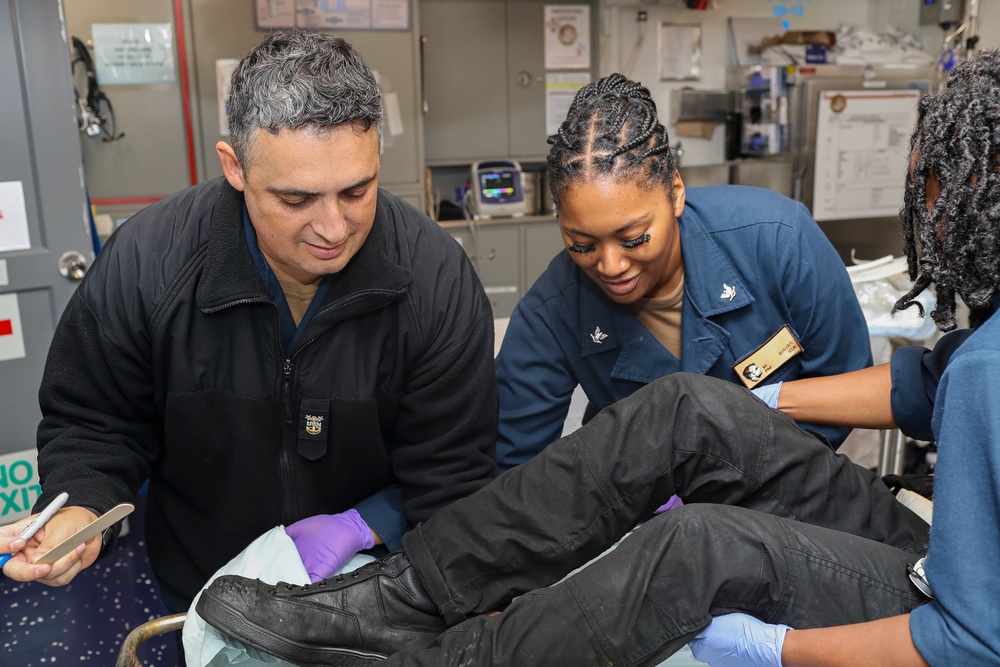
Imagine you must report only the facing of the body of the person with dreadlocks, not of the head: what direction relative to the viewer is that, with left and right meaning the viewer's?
facing to the left of the viewer

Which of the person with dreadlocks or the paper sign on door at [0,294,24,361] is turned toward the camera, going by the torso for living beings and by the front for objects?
the paper sign on door

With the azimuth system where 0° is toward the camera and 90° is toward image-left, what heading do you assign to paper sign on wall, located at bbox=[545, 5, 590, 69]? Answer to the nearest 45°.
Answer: approximately 0°

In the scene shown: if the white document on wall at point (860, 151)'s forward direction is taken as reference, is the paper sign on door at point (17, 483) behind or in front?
in front

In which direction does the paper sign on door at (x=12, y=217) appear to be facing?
toward the camera

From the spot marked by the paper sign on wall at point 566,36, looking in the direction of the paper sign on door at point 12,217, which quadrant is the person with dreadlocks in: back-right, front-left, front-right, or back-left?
front-left

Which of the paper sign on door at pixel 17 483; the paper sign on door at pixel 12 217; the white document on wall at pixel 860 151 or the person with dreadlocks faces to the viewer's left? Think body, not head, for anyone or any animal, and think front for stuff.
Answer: the person with dreadlocks

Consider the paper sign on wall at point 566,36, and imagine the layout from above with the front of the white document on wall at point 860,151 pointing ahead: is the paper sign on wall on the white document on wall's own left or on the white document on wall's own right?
on the white document on wall's own right

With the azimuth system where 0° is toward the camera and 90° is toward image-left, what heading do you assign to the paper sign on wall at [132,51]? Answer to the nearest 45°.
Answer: approximately 0°

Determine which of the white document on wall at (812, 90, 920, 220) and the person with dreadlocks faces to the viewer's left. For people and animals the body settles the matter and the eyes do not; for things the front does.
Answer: the person with dreadlocks

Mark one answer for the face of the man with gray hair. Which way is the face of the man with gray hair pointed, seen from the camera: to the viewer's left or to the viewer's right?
to the viewer's right

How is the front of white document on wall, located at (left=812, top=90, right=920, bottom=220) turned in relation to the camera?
facing the viewer

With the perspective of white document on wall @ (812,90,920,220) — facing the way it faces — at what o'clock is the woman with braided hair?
The woman with braided hair is roughly at 12 o'clock from the white document on wall.

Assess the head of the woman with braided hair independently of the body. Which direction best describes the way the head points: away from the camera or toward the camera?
toward the camera

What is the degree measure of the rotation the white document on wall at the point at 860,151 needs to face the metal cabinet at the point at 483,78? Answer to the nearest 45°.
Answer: approximately 90° to its right

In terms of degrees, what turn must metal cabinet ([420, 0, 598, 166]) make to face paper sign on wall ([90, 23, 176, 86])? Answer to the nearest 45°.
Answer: approximately 45° to its right

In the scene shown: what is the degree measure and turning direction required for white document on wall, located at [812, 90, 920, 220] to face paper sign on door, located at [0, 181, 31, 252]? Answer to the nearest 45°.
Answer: approximately 45° to its right
